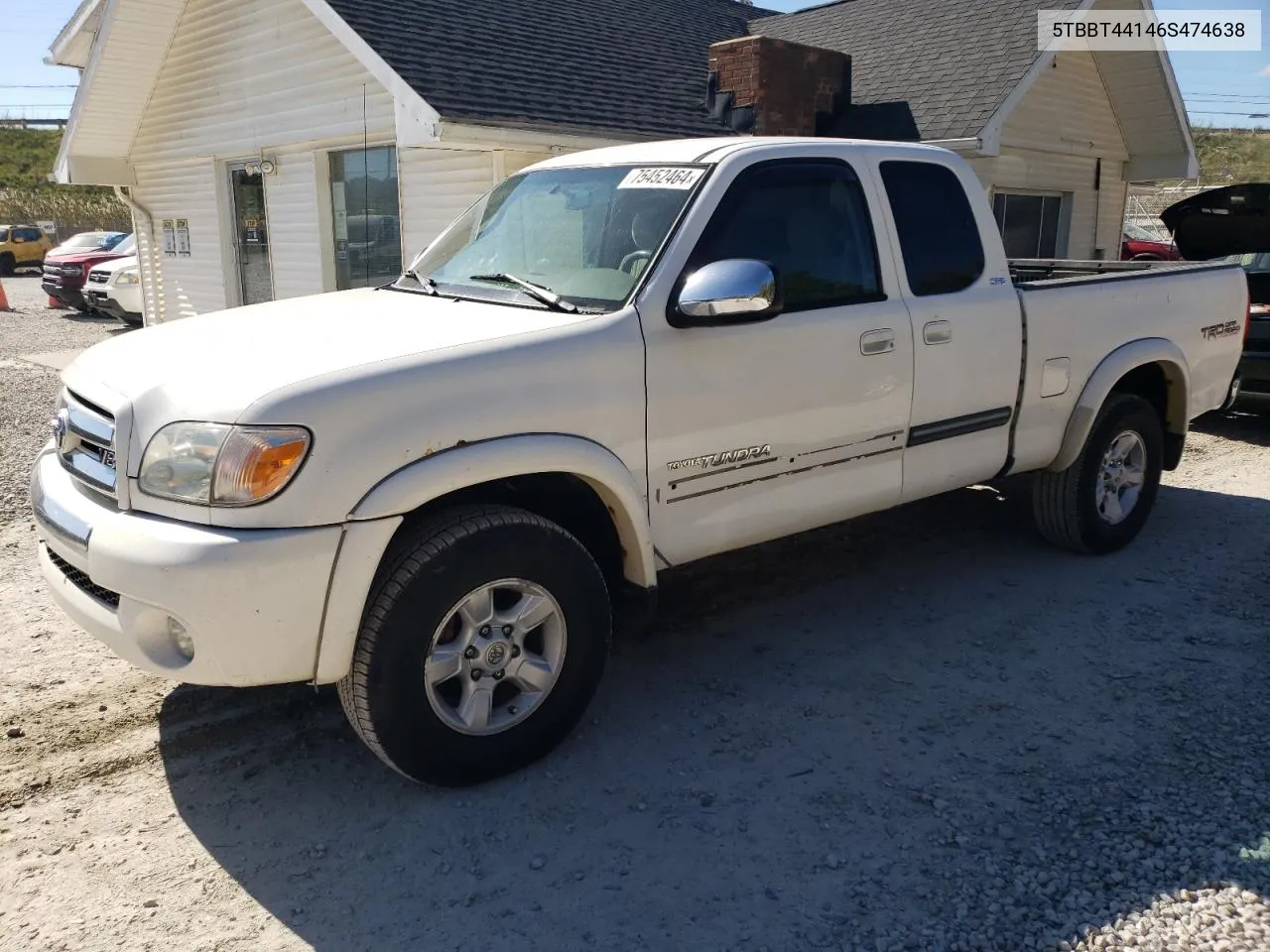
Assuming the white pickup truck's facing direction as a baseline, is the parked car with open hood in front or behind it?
behind

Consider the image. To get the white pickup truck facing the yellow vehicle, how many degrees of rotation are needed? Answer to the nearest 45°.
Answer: approximately 90° to its right

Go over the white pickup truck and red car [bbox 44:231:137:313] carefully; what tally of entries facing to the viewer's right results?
0

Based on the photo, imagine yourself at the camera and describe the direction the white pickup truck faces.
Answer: facing the viewer and to the left of the viewer

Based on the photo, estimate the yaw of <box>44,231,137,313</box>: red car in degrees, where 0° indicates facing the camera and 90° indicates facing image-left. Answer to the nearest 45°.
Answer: approximately 45°

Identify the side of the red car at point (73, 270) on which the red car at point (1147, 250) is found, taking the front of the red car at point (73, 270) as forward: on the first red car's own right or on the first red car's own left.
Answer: on the first red car's own left

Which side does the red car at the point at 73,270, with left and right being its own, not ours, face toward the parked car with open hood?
left

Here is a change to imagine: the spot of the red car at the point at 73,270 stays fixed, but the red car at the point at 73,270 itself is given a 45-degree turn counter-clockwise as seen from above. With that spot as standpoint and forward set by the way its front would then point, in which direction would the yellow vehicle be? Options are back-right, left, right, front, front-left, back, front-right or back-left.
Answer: back

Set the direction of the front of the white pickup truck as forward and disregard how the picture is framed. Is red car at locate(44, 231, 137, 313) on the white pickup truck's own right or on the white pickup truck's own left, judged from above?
on the white pickup truck's own right

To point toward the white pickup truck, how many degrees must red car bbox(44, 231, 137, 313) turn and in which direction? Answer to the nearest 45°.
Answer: approximately 45° to its left
